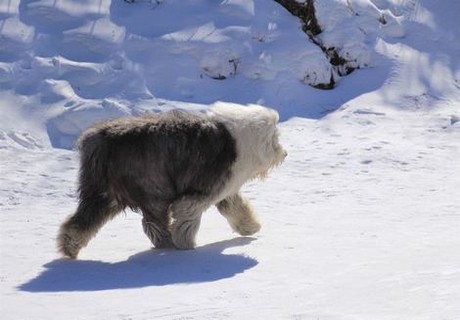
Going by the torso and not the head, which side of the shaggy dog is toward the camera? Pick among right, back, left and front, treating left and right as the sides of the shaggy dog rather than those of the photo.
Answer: right
